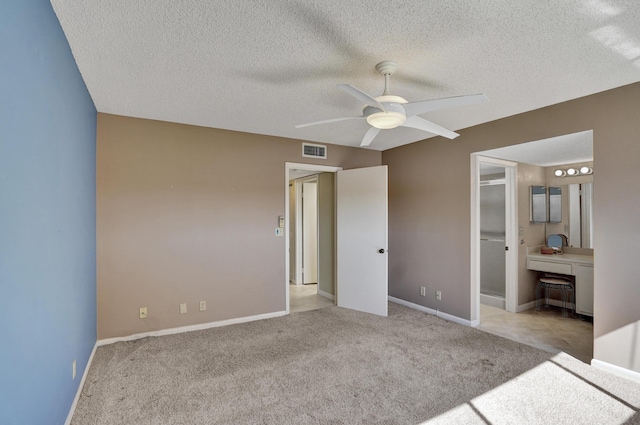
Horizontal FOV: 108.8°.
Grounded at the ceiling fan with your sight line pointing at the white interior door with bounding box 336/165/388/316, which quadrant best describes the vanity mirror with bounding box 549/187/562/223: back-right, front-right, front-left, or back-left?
front-right

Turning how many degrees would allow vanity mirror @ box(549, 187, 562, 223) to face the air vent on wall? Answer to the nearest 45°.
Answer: approximately 45° to its right

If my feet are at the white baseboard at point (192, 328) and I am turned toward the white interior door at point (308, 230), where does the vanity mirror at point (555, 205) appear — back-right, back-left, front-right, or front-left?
front-right

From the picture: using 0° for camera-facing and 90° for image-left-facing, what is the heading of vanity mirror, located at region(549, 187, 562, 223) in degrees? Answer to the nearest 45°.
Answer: approximately 0°

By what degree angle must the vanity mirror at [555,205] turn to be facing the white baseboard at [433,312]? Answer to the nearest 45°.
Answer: approximately 45° to its right

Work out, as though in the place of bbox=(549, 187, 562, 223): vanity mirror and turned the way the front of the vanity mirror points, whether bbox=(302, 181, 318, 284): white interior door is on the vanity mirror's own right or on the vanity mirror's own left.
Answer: on the vanity mirror's own right

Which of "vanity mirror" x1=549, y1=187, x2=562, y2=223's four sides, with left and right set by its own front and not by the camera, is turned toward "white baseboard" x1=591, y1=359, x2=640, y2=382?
front

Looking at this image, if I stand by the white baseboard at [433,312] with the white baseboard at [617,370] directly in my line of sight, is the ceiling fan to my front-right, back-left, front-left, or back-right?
front-right
